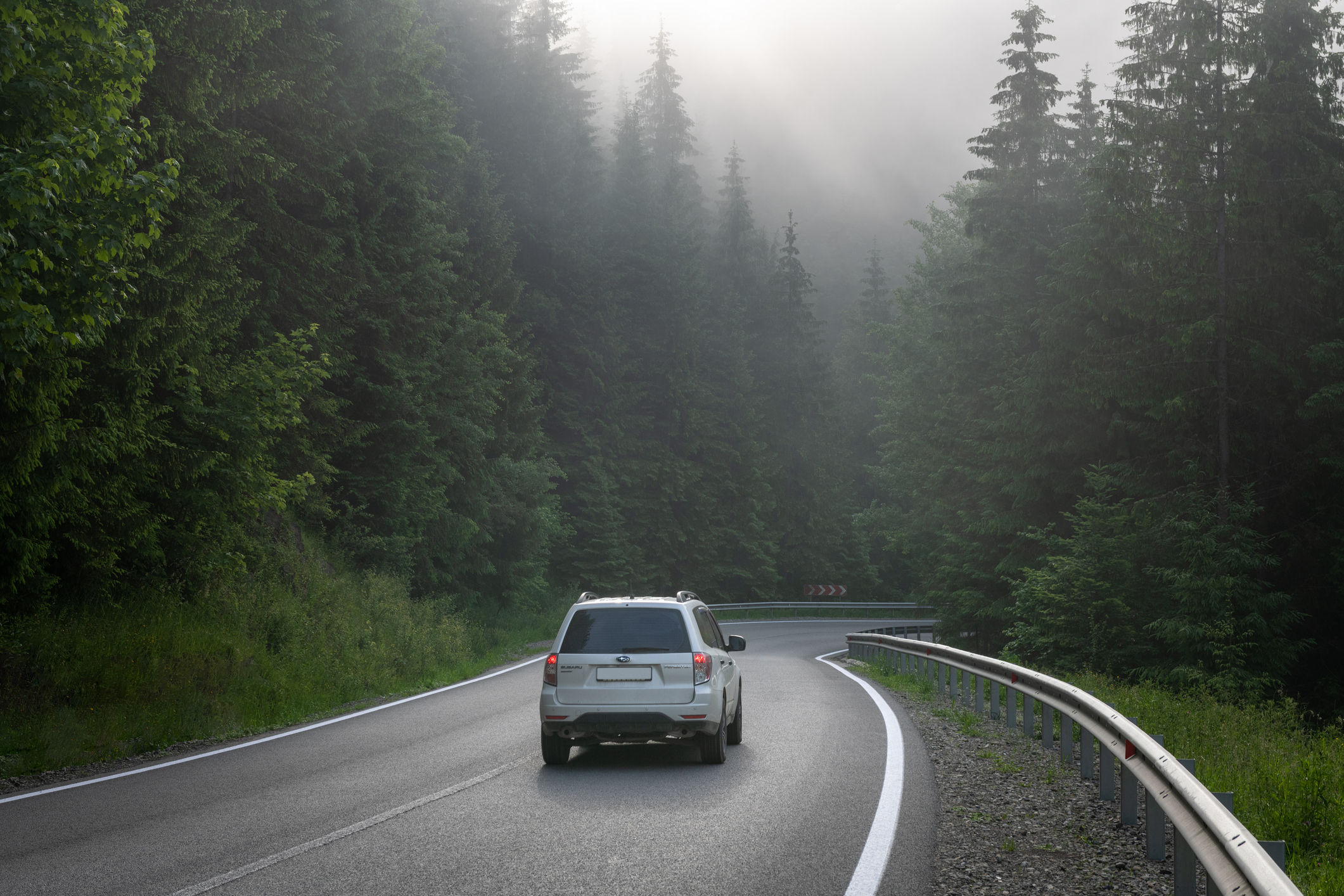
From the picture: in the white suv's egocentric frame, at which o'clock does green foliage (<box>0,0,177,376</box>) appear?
The green foliage is roughly at 9 o'clock from the white suv.

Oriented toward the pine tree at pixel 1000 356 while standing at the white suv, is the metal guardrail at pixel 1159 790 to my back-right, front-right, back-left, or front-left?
back-right

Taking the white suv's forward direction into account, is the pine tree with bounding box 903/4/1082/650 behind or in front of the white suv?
in front

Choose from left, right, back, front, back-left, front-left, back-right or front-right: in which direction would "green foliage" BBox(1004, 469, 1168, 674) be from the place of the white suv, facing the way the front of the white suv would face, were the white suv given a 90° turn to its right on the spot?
front-left

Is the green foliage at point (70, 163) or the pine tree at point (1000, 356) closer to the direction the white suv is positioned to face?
the pine tree

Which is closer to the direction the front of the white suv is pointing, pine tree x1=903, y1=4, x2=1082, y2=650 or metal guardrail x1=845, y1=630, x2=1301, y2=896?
the pine tree

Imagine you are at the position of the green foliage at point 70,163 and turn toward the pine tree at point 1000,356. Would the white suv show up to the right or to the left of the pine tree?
right

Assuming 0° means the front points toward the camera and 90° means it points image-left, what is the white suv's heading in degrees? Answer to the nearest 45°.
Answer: approximately 180°
